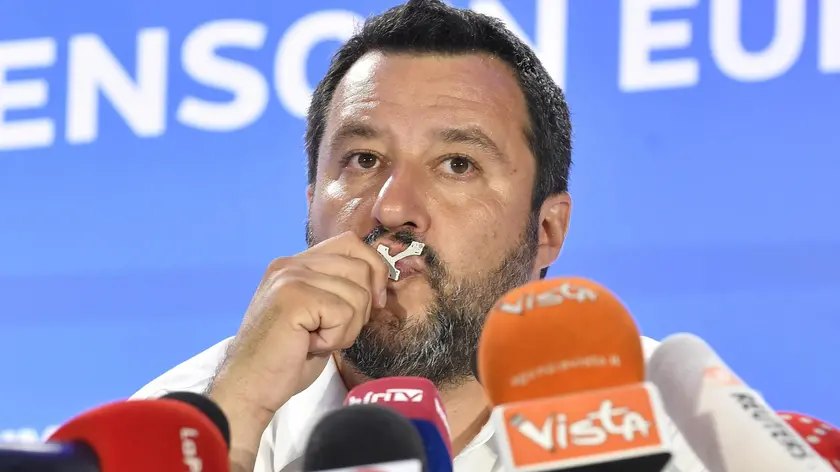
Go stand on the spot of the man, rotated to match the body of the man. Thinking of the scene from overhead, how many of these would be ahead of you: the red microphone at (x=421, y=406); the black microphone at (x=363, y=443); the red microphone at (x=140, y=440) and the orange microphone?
4

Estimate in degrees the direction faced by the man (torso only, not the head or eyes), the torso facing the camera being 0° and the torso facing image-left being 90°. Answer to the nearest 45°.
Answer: approximately 0°

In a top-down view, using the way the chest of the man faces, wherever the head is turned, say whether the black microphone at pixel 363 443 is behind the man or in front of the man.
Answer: in front

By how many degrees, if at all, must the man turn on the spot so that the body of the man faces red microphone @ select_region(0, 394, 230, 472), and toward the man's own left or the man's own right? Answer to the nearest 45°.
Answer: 0° — they already face it

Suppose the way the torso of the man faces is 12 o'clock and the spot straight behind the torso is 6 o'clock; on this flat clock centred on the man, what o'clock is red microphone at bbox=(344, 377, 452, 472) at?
The red microphone is roughly at 12 o'clock from the man.

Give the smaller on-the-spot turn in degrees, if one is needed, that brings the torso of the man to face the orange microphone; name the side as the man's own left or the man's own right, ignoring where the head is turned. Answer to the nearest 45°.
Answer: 0° — they already face it
